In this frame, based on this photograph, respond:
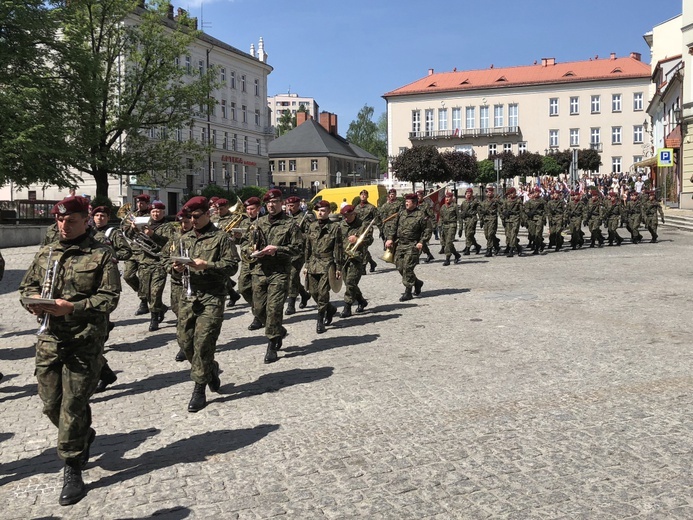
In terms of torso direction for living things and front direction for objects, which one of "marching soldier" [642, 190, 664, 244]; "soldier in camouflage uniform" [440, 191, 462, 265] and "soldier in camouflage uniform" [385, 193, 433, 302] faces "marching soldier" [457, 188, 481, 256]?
"marching soldier" [642, 190, 664, 244]

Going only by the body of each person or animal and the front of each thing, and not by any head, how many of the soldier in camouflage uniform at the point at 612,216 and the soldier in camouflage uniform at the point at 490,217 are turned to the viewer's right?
0

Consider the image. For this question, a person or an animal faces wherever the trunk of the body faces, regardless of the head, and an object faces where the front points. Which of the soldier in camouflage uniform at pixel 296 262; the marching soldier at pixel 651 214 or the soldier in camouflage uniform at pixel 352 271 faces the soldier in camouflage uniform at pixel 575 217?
the marching soldier

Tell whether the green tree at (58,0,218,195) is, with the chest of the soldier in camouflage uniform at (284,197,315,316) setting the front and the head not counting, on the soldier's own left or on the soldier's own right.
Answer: on the soldier's own right

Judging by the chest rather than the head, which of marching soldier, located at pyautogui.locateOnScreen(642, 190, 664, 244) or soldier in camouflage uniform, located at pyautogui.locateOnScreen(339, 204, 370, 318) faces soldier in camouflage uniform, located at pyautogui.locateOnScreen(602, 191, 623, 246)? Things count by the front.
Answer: the marching soldier

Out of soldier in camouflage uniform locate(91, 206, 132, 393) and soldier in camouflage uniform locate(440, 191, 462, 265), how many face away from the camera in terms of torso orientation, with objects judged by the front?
0

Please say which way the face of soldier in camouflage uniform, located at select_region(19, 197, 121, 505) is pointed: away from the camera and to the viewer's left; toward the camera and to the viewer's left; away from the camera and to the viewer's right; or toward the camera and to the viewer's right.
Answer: toward the camera and to the viewer's left

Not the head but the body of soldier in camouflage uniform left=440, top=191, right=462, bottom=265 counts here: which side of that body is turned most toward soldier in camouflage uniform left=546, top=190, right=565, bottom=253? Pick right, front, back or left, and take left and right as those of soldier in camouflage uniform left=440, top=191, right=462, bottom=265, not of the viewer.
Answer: back
